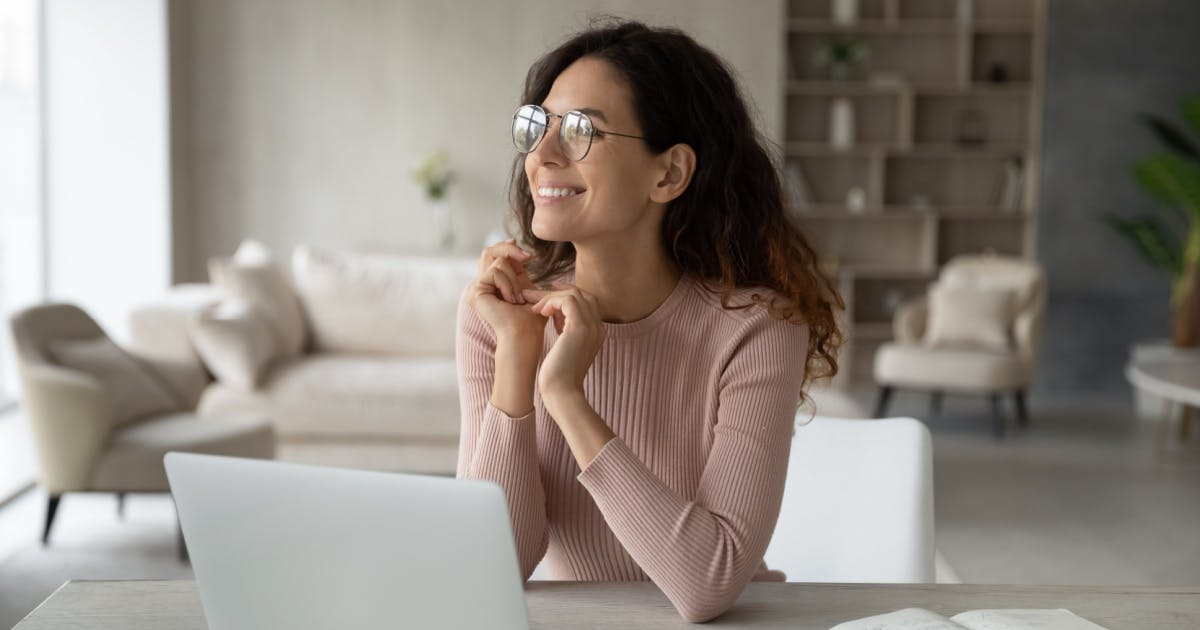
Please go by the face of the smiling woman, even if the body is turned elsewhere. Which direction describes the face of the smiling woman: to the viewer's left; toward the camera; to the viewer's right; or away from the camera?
to the viewer's left

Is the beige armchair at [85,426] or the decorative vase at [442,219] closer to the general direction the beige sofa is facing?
the beige armchair

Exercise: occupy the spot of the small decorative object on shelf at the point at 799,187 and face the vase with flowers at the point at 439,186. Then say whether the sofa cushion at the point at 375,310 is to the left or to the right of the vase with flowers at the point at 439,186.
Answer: left

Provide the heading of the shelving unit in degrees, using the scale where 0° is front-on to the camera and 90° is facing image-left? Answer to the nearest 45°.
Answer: approximately 0°

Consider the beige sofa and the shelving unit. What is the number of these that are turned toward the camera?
2

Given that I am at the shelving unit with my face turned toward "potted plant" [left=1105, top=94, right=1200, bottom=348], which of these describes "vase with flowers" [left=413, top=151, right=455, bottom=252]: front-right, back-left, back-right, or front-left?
back-right

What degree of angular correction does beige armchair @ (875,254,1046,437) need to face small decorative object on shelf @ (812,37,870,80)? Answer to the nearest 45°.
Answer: approximately 90° to its right
